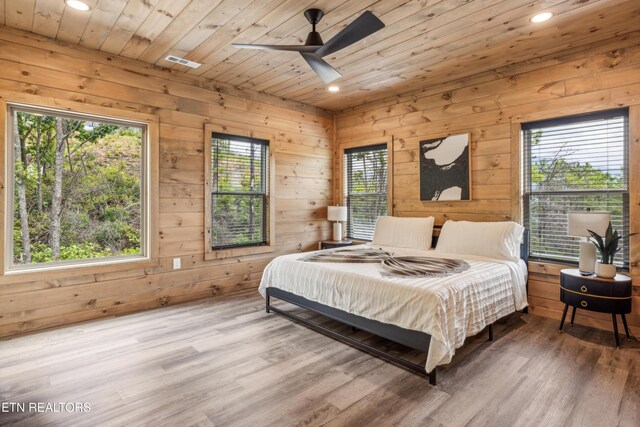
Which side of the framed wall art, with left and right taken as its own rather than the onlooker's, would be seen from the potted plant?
left

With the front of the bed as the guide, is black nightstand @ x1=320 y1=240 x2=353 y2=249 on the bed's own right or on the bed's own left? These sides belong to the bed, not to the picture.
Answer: on the bed's own right

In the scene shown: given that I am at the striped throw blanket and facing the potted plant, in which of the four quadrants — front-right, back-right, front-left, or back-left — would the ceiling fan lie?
back-right

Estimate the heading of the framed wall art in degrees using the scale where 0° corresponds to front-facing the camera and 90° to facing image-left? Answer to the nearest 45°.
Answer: approximately 45°

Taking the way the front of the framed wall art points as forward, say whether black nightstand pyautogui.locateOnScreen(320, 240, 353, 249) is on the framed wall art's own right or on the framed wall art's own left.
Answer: on the framed wall art's own right

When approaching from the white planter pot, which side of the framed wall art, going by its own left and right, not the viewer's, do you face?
left

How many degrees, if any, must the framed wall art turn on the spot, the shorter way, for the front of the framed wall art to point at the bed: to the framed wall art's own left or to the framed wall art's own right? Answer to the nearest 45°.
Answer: approximately 45° to the framed wall art's own left

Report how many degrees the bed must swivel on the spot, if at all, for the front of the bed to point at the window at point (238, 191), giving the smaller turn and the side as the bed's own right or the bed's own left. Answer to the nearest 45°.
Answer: approximately 90° to the bed's own right

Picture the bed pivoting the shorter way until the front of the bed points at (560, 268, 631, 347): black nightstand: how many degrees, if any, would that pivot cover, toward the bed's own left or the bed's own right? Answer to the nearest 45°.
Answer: approximately 135° to the bed's own left

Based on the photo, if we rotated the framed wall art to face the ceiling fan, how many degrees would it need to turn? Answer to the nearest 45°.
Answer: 0° — it already faces it

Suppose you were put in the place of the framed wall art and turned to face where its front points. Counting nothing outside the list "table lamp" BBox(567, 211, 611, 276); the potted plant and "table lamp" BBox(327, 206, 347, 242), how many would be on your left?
2

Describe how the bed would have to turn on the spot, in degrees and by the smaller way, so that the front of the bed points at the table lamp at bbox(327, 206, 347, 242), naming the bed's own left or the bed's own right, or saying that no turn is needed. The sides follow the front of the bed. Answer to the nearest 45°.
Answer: approximately 90° to the bed's own right
